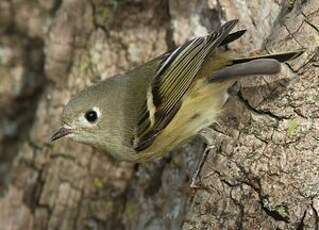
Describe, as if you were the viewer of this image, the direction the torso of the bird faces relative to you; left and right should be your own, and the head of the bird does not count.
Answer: facing to the left of the viewer
